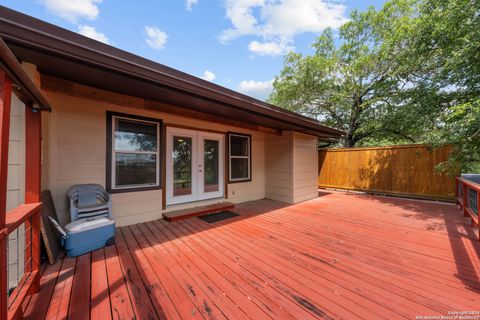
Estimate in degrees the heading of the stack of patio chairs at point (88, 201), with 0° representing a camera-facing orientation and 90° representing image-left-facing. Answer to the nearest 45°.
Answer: approximately 0°

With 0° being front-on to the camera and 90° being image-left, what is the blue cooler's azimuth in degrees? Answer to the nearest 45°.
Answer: approximately 315°

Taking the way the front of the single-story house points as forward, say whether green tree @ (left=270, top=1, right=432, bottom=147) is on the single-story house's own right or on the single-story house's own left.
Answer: on the single-story house's own left

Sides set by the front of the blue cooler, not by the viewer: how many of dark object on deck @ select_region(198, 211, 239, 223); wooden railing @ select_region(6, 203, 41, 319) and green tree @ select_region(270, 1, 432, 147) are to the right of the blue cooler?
1

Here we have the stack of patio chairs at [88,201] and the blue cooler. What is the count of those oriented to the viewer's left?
0

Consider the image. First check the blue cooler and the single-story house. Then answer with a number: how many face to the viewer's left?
0

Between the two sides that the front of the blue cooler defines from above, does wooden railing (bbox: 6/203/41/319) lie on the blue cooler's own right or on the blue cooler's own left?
on the blue cooler's own right

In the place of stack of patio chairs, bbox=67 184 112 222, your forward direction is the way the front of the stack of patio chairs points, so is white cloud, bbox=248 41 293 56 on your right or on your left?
on your left

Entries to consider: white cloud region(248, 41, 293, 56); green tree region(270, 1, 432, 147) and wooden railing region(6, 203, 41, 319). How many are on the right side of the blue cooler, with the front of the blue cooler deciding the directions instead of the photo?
1
